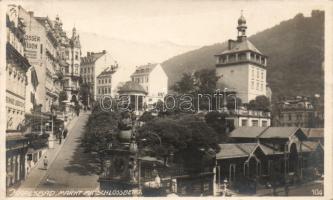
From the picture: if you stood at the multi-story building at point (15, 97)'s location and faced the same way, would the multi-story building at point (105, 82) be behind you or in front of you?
in front

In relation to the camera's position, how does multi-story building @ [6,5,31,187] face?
facing to the right of the viewer

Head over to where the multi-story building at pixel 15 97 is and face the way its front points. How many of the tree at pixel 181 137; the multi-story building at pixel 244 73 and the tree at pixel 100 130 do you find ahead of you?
3

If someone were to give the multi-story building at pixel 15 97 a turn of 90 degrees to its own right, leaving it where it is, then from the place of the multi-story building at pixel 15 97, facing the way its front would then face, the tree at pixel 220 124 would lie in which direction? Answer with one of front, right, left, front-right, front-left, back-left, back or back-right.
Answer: left

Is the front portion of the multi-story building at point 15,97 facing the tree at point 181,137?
yes

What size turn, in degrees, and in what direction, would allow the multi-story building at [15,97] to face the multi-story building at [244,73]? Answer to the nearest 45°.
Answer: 0° — it already faces it
